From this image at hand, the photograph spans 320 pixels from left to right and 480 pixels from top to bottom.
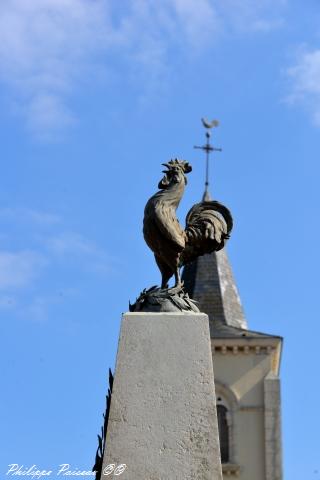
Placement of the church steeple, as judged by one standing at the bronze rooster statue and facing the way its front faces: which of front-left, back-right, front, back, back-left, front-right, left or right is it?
right

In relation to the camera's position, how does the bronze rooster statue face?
facing to the left of the viewer
